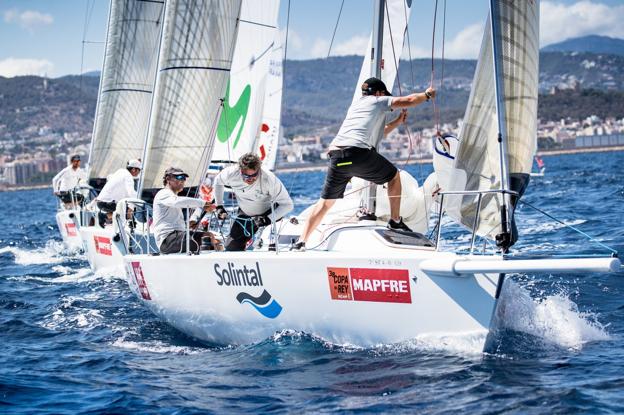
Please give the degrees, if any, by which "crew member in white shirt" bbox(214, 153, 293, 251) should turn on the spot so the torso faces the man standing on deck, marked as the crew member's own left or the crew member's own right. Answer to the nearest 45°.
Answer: approximately 45° to the crew member's own left

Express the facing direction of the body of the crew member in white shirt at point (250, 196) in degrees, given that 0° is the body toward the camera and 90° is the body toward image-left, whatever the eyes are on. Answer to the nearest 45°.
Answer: approximately 0°

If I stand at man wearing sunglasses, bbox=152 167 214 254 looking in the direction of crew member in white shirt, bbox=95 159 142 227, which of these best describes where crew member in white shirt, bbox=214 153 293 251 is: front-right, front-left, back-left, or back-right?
back-right

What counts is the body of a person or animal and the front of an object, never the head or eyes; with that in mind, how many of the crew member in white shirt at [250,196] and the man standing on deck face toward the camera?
1

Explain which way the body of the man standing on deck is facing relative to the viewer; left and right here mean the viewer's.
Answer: facing away from the viewer and to the right of the viewer

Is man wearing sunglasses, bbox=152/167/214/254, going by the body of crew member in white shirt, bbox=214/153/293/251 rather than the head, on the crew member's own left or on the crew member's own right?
on the crew member's own right

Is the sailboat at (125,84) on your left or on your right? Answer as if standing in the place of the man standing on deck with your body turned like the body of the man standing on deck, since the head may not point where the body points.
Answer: on your left
